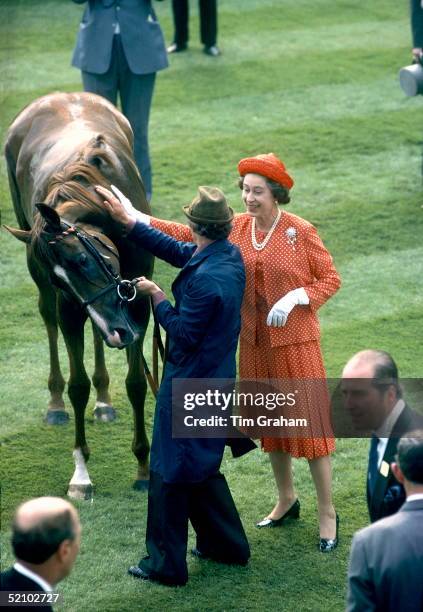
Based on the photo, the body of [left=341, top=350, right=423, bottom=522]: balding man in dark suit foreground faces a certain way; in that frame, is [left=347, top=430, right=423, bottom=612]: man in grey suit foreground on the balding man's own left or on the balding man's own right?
on the balding man's own left

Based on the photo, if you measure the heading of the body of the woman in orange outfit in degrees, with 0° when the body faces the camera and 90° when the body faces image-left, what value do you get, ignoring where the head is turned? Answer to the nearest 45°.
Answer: approximately 45°

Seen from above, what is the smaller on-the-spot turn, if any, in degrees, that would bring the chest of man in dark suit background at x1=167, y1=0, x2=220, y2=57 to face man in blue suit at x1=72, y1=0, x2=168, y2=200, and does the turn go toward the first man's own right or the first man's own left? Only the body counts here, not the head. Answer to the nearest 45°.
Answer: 0° — they already face them

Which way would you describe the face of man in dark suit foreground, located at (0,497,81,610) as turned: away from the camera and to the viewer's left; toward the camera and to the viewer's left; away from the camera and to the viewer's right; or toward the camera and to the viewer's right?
away from the camera and to the viewer's right

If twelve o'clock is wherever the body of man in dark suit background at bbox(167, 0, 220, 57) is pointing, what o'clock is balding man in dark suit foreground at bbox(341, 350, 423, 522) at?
balding man in dark suit foreground at bbox(341, 350, 423, 522) is roughly at 12 o'clock from man in dark suit background at bbox(167, 0, 220, 57).

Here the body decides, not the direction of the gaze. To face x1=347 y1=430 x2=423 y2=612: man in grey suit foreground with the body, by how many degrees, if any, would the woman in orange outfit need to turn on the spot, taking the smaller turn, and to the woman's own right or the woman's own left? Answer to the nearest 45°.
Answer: approximately 45° to the woman's own left

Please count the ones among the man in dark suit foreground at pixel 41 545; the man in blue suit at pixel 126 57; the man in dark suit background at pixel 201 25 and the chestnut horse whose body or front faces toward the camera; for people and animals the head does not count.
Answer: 3

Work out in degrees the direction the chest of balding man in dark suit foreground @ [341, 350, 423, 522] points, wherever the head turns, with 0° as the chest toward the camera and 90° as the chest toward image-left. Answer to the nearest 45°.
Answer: approximately 45°

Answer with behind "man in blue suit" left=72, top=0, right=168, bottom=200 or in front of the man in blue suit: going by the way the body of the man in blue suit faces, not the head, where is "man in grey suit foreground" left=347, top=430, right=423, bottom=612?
in front

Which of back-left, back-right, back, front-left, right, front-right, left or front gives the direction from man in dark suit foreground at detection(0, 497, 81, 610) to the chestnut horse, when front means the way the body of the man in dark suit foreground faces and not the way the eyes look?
front-left

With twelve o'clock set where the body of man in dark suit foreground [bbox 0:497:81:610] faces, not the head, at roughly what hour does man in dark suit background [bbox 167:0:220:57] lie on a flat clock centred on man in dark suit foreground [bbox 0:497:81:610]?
man in dark suit background [bbox 167:0:220:57] is roughly at 11 o'clock from man in dark suit foreground [bbox 0:497:81:610].

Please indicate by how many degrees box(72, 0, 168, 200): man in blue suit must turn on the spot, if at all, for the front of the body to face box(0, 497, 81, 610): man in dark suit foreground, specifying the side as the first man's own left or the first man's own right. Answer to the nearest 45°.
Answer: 0° — they already face them
